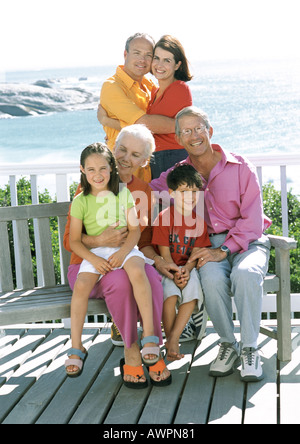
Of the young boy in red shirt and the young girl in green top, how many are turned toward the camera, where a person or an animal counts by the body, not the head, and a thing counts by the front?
2

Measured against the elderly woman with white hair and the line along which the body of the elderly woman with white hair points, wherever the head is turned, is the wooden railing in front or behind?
behind

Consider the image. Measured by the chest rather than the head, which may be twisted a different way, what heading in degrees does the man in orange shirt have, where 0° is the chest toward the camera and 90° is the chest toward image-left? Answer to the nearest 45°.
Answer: approximately 315°

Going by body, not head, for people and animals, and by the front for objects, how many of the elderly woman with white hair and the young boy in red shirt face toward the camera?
2

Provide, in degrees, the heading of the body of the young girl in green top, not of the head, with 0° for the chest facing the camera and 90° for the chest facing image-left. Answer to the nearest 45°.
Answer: approximately 0°

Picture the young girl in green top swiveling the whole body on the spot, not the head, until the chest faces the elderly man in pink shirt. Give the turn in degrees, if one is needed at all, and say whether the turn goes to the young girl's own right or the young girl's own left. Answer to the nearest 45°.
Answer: approximately 90° to the young girl's own left
